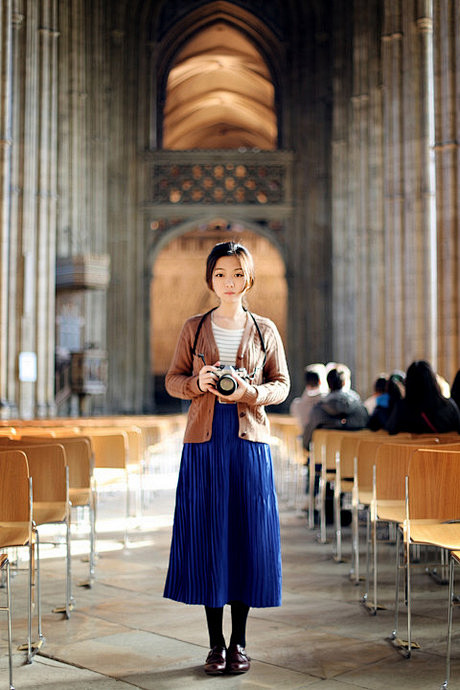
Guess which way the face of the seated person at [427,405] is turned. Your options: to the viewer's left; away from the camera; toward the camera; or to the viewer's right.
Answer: away from the camera

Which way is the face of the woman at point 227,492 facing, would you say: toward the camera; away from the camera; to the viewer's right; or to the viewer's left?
toward the camera

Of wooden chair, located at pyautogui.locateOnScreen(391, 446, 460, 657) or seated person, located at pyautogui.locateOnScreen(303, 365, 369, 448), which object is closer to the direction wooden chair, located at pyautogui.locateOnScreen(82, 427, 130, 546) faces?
the seated person

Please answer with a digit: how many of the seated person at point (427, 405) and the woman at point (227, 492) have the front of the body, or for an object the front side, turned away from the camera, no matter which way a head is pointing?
1

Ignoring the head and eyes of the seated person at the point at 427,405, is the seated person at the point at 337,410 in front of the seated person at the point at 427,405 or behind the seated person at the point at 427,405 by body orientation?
in front

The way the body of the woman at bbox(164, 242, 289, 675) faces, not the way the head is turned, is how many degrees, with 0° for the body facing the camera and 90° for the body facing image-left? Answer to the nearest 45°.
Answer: approximately 0°

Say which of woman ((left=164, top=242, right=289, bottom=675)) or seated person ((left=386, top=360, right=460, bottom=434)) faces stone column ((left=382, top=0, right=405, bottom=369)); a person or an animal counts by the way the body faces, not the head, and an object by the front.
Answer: the seated person

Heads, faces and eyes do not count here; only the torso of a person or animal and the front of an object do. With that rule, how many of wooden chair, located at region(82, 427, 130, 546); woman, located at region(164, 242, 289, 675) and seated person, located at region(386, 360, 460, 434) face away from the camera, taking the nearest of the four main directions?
2

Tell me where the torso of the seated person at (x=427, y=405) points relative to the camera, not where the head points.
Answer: away from the camera

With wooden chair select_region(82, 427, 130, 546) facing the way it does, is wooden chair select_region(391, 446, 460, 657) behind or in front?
behind

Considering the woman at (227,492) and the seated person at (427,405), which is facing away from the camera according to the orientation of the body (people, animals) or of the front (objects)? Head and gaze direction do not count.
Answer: the seated person

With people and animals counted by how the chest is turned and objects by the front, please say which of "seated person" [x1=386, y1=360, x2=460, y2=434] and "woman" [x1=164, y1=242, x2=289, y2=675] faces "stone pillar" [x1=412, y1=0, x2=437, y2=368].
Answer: the seated person

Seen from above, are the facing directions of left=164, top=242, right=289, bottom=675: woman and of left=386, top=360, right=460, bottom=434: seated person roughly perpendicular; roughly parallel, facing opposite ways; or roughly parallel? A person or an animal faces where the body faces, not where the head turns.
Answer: roughly parallel, facing opposite ways

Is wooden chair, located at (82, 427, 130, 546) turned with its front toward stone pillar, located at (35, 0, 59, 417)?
yes

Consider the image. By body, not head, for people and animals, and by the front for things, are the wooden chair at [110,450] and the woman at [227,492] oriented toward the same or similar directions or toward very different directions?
very different directions

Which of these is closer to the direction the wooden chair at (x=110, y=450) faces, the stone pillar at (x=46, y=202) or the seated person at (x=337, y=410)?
the stone pillar

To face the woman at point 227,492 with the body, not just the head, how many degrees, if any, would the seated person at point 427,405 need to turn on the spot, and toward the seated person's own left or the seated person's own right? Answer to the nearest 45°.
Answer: approximately 180°

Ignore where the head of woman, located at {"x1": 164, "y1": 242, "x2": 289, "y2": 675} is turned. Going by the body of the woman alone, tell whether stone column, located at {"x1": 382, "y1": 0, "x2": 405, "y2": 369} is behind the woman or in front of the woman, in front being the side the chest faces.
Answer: behind

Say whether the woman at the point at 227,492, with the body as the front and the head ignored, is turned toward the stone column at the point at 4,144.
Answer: no

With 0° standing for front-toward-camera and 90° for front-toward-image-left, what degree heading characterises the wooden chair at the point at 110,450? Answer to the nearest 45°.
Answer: approximately 180°

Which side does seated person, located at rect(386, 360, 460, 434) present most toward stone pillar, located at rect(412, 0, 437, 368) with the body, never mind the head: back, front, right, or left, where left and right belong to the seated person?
front
